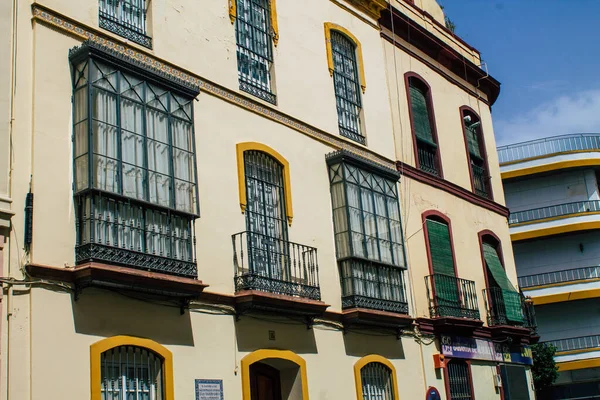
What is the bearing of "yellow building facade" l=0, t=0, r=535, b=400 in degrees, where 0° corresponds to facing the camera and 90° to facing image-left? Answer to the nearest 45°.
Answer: approximately 315°
